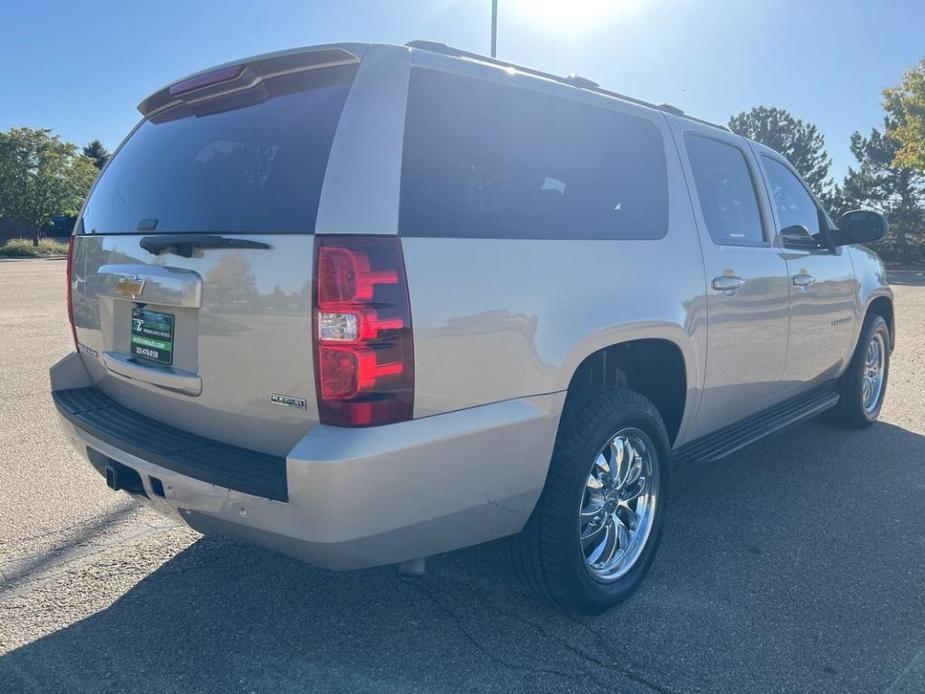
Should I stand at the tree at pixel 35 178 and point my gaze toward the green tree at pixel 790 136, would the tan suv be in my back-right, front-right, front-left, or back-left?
front-right

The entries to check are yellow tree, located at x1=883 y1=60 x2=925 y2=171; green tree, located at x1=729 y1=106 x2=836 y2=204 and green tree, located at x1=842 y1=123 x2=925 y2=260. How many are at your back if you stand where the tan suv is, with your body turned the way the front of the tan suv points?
0

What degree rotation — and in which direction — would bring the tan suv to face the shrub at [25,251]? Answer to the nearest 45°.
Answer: approximately 90° to its left

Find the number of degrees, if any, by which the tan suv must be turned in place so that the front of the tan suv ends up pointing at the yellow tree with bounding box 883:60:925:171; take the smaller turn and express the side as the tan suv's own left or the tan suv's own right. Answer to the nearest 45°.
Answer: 0° — it already faces it

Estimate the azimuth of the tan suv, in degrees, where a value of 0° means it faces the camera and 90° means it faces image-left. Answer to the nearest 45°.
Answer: approximately 225°

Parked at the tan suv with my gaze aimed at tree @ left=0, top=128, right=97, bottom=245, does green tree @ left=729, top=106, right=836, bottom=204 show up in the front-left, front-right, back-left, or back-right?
front-right

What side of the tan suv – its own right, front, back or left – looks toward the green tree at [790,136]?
front

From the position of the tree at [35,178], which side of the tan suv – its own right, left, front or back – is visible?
left

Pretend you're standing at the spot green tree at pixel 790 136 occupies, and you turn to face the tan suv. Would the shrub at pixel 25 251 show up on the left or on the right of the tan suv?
right

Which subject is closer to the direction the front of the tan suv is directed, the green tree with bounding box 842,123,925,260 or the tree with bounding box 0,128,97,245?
the green tree

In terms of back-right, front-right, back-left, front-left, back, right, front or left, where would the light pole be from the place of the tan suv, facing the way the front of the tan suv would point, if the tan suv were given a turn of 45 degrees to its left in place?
front
